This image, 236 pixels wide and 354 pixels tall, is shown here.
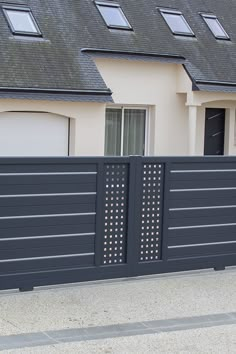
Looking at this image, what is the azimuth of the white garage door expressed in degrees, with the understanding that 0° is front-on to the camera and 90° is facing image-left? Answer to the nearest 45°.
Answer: approximately 0°

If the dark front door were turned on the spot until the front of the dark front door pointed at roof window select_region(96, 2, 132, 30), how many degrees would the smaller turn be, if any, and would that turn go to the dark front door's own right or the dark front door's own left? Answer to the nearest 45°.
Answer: approximately 45° to the dark front door's own right

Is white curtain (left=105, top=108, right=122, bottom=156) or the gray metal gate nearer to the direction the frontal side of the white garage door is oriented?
the gray metal gate

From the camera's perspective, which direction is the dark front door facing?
toward the camera

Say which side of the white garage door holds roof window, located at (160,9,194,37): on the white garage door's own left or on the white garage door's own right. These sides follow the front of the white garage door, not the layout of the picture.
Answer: on the white garage door's own left

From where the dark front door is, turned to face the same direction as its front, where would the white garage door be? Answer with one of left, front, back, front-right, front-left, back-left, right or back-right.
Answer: front-right

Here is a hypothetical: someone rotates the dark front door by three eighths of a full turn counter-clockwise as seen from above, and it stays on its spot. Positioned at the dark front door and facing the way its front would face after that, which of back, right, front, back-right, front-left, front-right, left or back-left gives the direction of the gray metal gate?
back-right

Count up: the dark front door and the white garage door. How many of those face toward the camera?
2

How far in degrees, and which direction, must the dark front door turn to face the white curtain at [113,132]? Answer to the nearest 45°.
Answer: approximately 45° to its right
